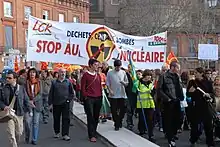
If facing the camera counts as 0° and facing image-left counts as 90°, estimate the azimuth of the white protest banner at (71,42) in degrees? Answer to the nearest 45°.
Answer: approximately 0°

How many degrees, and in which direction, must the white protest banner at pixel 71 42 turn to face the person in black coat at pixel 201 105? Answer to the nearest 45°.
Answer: approximately 45° to its left

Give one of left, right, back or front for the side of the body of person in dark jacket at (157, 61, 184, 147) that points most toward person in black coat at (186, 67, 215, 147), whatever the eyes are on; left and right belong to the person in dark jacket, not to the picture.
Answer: left

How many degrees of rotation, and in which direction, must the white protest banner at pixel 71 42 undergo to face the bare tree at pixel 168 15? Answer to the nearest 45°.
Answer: approximately 180°

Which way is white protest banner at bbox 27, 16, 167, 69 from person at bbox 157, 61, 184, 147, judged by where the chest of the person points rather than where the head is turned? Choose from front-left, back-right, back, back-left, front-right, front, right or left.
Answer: back

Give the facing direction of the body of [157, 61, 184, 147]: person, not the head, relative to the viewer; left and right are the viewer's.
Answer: facing the viewer and to the right of the viewer

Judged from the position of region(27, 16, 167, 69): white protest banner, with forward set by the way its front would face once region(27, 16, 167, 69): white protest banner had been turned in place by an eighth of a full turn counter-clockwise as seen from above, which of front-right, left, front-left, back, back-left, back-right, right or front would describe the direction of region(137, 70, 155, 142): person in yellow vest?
front

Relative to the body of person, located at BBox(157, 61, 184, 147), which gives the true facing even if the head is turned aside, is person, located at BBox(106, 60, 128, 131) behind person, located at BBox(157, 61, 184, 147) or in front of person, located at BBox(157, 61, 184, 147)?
behind

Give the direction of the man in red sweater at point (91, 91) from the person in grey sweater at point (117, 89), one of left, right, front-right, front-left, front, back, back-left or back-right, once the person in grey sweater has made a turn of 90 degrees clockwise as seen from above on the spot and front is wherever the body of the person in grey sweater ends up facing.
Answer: front-left
